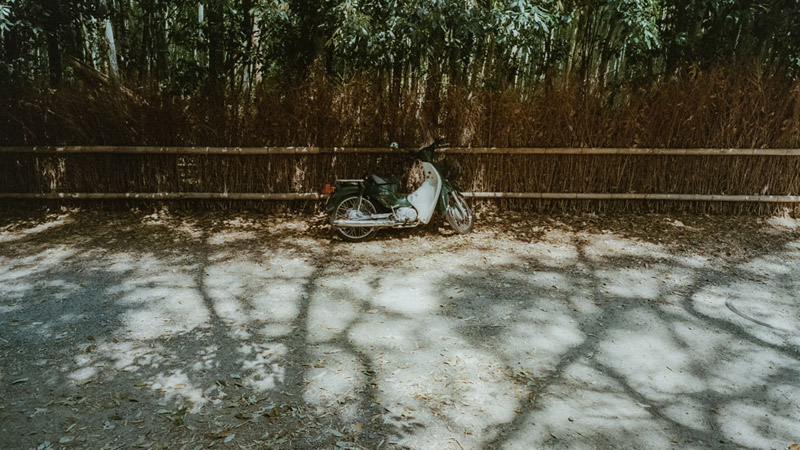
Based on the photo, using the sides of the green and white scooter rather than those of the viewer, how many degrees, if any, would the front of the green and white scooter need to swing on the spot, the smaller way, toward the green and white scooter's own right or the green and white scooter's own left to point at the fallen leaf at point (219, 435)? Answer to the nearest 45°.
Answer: approximately 90° to the green and white scooter's own right

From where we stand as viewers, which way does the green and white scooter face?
facing to the right of the viewer

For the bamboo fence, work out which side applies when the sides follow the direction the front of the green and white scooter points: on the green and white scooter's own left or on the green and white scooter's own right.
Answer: on the green and white scooter's own left
